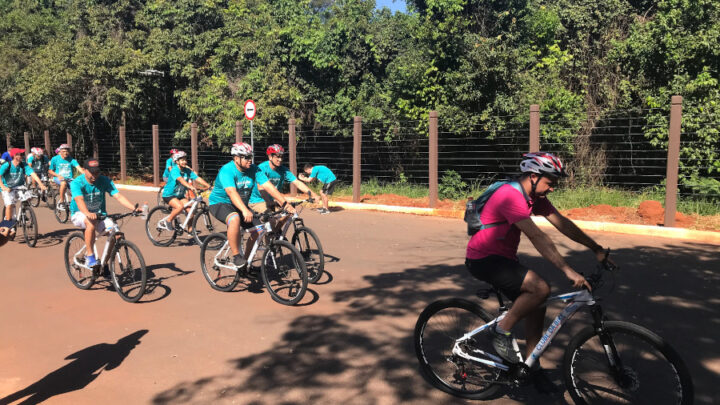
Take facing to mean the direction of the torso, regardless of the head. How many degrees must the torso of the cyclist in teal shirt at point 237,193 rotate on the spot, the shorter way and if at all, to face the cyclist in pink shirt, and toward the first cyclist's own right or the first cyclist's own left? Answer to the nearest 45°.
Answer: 0° — they already face them

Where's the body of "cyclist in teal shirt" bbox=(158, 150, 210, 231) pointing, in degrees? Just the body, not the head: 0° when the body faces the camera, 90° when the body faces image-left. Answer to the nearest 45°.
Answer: approximately 315°

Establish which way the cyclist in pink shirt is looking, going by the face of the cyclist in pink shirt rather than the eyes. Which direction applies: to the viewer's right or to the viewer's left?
to the viewer's right

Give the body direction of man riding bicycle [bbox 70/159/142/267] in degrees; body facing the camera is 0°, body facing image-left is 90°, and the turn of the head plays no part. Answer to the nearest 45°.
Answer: approximately 315°

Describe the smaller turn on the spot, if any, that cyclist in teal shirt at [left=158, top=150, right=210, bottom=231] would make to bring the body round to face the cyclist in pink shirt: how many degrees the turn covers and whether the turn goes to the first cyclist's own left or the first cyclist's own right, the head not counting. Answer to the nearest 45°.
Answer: approximately 45° to the first cyclist's own right

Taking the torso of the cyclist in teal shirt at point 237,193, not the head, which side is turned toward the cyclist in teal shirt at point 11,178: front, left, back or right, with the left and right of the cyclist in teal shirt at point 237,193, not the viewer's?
back

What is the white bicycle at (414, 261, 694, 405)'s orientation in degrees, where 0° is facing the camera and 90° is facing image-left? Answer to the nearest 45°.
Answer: approximately 270°

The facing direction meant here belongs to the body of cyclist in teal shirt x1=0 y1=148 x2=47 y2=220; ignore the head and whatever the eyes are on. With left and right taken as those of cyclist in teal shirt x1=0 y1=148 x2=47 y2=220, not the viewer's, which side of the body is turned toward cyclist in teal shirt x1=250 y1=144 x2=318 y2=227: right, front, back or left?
front

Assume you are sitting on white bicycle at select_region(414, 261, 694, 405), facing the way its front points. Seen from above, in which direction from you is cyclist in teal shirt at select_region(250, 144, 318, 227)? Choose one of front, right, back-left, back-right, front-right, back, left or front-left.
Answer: back-left

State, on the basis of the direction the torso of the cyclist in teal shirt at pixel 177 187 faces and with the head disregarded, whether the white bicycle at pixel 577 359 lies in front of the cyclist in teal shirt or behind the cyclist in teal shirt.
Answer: in front
